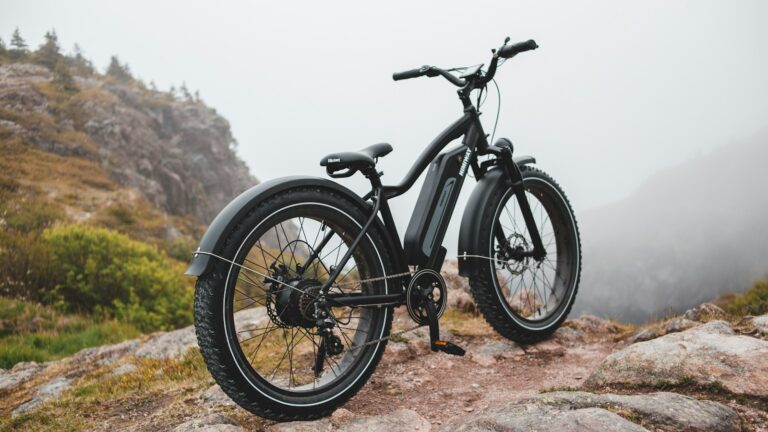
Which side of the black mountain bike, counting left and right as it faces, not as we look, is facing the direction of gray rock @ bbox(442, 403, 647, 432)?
right

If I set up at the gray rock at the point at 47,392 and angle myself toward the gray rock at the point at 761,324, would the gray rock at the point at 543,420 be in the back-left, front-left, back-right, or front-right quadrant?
front-right

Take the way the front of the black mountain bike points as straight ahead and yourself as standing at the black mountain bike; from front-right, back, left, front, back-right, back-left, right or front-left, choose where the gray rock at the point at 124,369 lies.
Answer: left

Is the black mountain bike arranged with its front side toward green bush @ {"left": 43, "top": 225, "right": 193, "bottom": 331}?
no

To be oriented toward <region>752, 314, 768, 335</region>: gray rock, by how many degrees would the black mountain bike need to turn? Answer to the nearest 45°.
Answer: approximately 45° to its right

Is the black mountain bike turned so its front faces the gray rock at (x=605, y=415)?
no

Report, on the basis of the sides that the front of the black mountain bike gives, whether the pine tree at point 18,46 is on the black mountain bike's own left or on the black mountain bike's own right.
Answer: on the black mountain bike's own left

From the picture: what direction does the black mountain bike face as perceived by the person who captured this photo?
facing away from the viewer and to the right of the viewer

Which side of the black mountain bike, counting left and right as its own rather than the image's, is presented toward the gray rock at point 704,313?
front

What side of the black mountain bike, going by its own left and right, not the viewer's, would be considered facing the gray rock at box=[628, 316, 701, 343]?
front

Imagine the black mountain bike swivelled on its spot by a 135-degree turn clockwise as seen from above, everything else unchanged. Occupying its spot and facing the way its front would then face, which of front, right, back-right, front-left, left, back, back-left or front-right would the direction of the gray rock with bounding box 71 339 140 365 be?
back-right

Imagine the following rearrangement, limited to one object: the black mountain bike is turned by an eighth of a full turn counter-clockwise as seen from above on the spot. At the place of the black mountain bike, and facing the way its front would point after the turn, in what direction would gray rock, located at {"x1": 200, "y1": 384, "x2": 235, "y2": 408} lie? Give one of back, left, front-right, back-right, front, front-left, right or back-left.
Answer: left

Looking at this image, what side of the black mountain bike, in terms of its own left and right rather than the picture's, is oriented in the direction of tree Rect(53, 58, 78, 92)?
left

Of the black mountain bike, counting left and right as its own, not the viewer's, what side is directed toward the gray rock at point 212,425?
back
